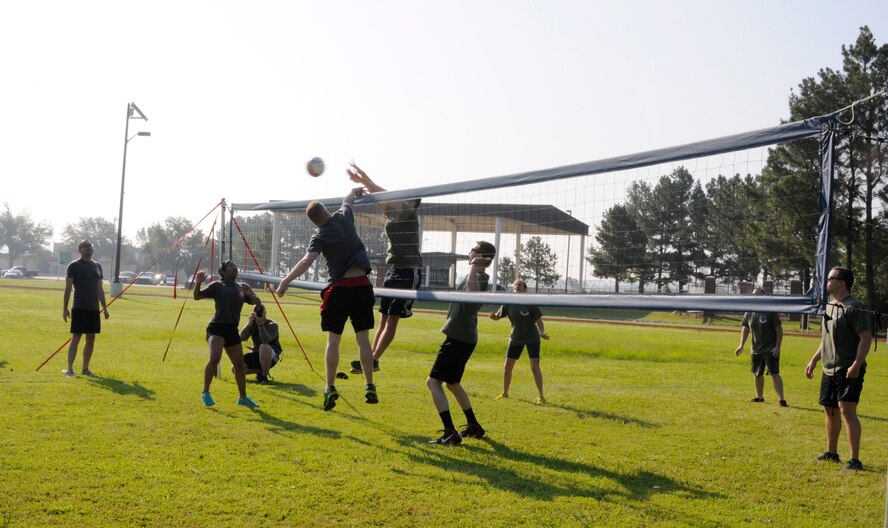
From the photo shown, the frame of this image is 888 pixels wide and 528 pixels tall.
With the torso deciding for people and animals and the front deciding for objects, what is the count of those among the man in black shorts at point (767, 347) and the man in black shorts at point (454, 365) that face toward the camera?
1

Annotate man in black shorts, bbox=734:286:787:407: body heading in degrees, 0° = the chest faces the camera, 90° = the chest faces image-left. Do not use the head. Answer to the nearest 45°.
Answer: approximately 0°

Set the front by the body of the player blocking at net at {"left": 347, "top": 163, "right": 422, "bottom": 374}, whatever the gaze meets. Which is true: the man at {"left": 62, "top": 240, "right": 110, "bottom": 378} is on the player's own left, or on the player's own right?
on the player's own right

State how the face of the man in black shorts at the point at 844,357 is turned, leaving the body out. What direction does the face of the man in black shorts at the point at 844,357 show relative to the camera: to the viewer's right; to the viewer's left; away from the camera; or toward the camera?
to the viewer's left
